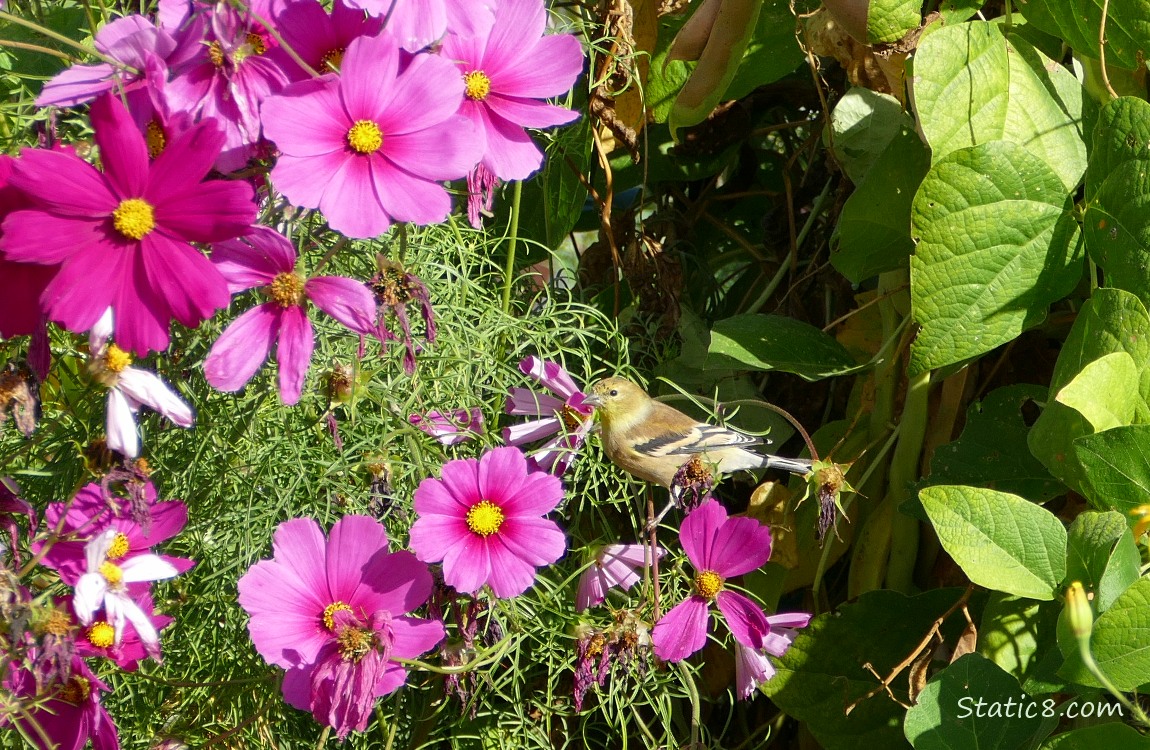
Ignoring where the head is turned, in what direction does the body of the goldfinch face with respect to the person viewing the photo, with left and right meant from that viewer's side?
facing to the left of the viewer
